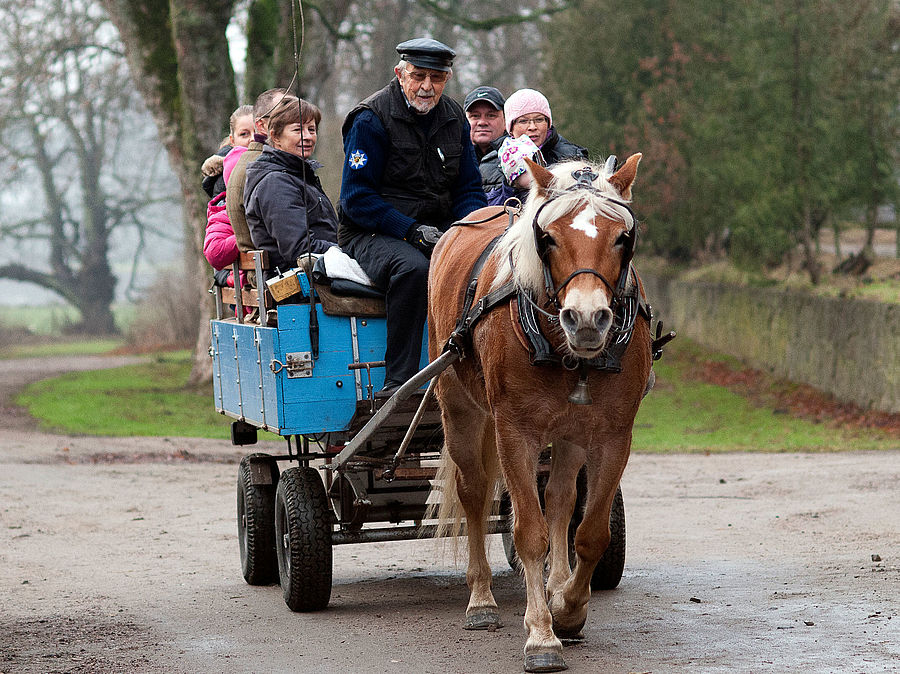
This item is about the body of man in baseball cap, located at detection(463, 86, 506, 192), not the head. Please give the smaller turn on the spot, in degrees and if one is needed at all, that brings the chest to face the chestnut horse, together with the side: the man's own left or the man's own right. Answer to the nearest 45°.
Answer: approximately 45° to the man's own left

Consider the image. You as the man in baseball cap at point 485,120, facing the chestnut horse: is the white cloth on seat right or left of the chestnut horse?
right

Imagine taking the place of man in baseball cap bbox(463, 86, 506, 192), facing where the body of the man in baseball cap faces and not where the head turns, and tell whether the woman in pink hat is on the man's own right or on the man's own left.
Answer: on the man's own left

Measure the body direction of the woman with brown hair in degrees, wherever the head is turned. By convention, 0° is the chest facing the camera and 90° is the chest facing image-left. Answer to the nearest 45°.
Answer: approximately 315°
